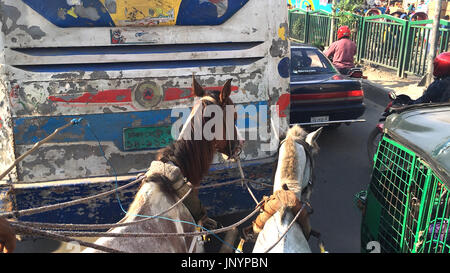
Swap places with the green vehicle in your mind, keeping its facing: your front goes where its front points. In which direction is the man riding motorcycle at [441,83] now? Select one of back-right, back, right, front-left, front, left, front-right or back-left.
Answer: front-right

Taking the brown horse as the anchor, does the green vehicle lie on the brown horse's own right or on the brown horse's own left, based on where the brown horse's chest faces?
on the brown horse's own right

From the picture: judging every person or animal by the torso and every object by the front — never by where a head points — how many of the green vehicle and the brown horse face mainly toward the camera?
0

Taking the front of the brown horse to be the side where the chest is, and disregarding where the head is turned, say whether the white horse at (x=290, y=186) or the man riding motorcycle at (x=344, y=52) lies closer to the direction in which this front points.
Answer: the man riding motorcycle

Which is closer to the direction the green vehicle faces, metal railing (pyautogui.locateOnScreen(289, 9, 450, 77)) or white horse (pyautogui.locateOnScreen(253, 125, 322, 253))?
the metal railing

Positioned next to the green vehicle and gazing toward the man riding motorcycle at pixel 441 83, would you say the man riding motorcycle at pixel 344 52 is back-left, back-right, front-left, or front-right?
front-left

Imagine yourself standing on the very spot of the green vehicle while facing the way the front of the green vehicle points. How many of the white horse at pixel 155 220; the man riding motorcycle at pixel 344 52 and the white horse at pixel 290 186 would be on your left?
2

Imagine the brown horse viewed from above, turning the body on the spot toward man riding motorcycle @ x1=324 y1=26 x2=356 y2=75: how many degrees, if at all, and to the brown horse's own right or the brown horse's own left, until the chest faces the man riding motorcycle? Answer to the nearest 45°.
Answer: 0° — it already faces them

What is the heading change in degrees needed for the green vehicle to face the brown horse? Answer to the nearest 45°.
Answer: approximately 90° to its left

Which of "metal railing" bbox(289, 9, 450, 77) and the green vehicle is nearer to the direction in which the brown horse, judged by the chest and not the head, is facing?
the metal railing

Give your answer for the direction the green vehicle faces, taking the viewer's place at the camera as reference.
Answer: facing away from the viewer and to the left of the viewer

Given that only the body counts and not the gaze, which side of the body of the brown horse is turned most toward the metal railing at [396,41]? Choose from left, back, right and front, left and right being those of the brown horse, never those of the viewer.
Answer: front

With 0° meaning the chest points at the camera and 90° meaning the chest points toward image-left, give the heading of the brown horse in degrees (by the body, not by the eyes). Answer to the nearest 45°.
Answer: approximately 225°

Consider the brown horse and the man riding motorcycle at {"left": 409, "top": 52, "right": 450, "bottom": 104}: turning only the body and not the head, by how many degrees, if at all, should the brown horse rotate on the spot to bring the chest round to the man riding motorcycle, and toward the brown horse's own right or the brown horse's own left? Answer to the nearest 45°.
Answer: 0° — it already faces them

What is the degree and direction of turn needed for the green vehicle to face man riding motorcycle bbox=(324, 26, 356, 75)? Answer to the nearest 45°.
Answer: approximately 45° to its right

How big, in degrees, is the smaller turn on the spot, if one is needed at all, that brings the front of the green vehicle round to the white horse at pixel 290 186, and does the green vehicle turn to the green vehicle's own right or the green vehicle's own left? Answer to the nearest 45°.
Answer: approximately 90° to the green vehicle's own left

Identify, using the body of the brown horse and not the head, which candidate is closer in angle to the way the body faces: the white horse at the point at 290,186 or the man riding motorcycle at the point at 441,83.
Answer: the man riding motorcycle
